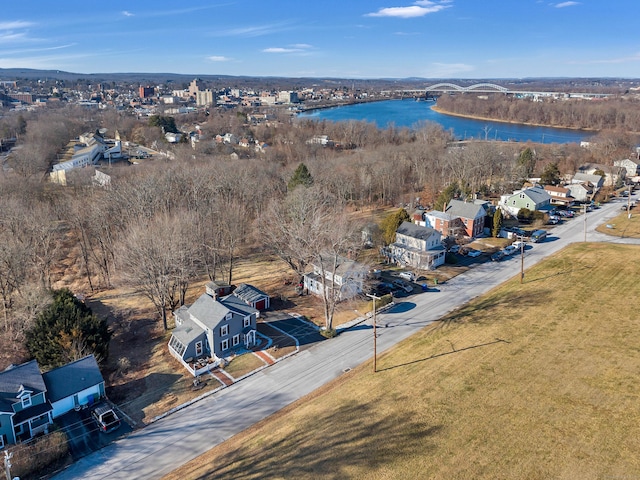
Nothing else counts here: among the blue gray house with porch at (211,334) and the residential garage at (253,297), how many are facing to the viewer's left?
0

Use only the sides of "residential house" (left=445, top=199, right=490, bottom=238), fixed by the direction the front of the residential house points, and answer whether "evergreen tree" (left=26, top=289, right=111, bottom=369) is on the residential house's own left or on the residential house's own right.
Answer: on the residential house's own right

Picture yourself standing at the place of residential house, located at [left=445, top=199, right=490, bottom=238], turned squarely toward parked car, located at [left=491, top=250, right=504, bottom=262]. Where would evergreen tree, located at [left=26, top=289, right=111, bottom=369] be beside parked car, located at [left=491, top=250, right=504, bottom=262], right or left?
right

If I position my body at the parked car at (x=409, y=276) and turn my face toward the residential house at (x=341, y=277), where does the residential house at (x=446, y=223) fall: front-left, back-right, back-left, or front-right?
back-right

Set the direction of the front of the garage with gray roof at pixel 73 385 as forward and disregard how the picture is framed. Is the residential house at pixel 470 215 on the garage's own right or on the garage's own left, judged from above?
on the garage's own left

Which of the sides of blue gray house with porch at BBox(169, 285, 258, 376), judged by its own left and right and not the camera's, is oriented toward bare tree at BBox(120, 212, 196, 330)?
back

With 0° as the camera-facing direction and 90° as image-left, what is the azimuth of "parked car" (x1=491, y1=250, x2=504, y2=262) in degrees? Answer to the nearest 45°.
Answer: approximately 45°

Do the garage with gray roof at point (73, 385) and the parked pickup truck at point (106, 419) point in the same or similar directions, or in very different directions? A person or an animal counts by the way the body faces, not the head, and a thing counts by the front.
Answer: very different directions
